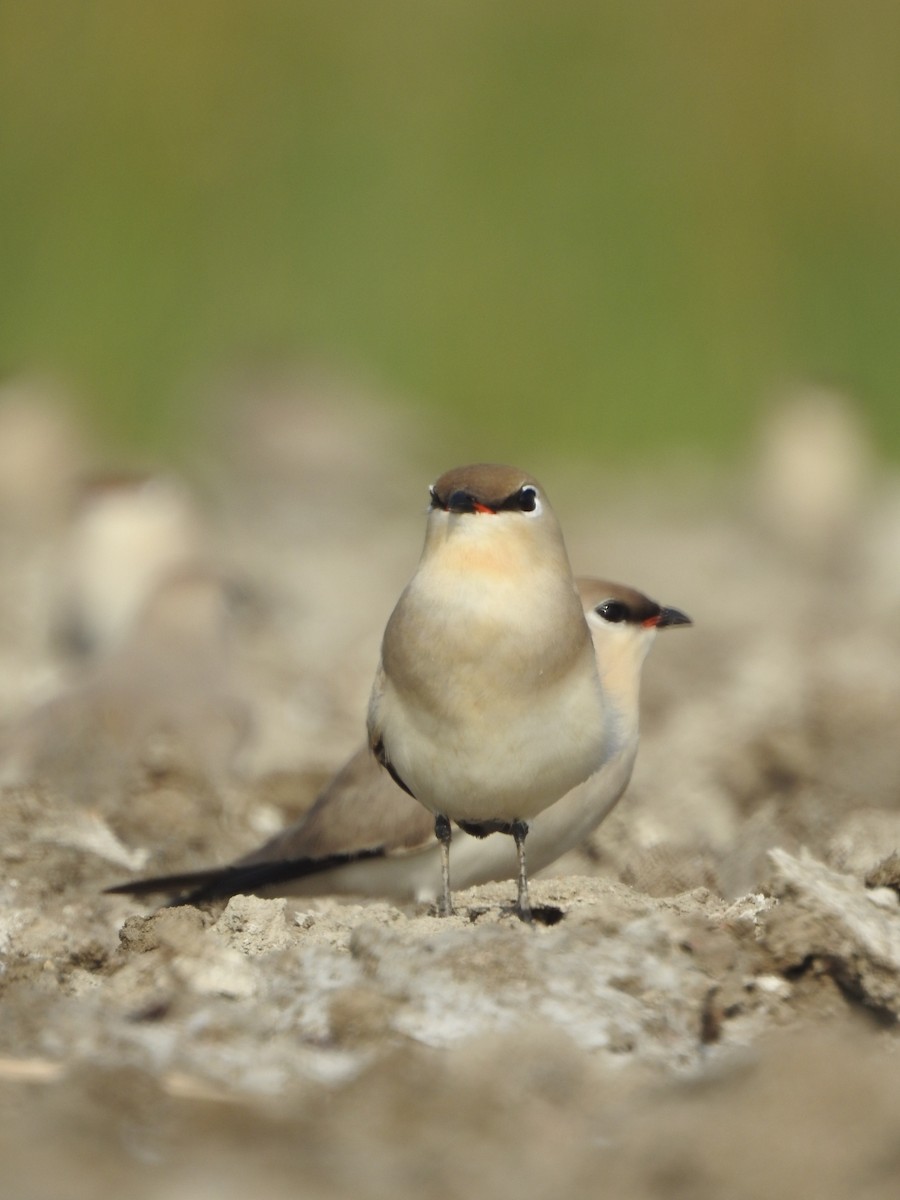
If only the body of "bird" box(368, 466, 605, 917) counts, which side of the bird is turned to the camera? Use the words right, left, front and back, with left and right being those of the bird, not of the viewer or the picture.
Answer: front
